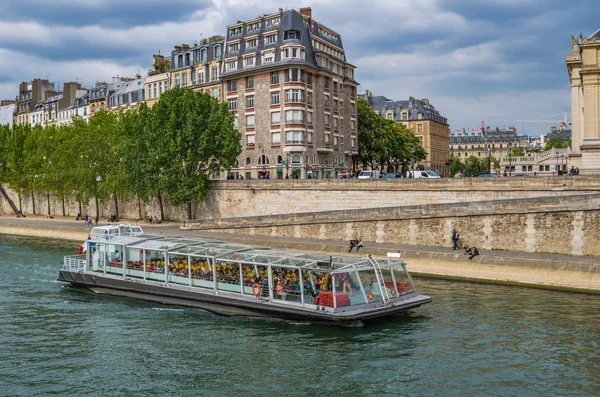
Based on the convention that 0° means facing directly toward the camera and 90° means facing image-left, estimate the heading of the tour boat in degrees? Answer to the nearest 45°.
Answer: approximately 315°
